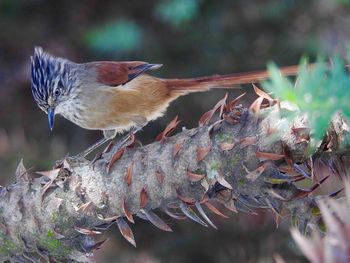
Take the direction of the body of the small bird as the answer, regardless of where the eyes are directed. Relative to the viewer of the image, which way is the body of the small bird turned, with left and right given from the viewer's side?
facing to the left of the viewer
